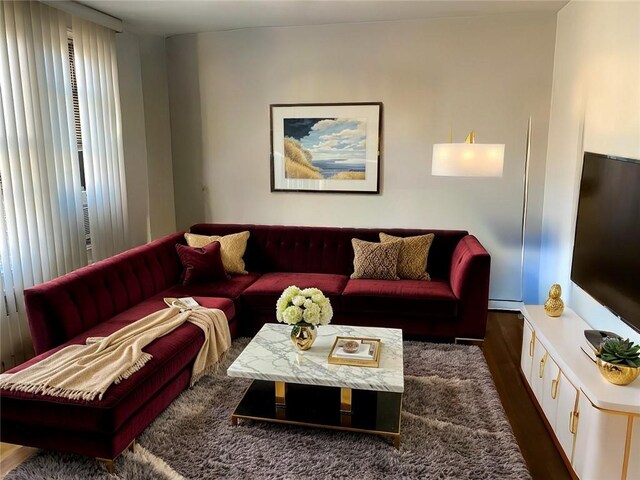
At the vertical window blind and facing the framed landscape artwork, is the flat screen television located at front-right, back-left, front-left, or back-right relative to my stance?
front-right

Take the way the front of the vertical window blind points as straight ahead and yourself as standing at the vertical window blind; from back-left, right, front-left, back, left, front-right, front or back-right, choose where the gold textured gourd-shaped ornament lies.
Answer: front

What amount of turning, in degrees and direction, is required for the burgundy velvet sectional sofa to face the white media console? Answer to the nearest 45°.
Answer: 0° — it already faces it

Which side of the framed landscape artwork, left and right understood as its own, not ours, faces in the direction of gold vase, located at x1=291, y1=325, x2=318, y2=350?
front

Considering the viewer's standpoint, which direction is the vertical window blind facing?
facing the viewer and to the right of the viewer

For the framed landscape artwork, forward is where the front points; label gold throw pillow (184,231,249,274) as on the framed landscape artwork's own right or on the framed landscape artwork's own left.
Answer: on the framed landscape artwork's own right

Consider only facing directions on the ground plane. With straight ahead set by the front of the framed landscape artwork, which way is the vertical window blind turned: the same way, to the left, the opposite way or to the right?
to the left

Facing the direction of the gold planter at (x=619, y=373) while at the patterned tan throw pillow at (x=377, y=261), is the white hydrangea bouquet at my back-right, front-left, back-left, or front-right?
front-right

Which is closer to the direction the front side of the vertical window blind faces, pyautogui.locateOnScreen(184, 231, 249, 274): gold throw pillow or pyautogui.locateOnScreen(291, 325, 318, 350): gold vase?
the gold vase

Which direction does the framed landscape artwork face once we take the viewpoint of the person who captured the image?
facing the viewer

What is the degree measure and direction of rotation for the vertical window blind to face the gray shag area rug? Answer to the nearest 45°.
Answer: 0° — it already faces it

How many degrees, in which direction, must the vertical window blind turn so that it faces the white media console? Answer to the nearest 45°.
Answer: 0° — it already faces it

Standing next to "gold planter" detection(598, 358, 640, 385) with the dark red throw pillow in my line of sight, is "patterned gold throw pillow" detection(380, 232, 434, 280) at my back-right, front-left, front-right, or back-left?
front-right

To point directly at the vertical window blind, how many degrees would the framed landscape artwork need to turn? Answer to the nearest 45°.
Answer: approximately 45° to its right

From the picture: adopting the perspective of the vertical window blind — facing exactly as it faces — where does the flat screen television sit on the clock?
The flat screen television is roughly at 12 o'clock from the vertical window blind.
